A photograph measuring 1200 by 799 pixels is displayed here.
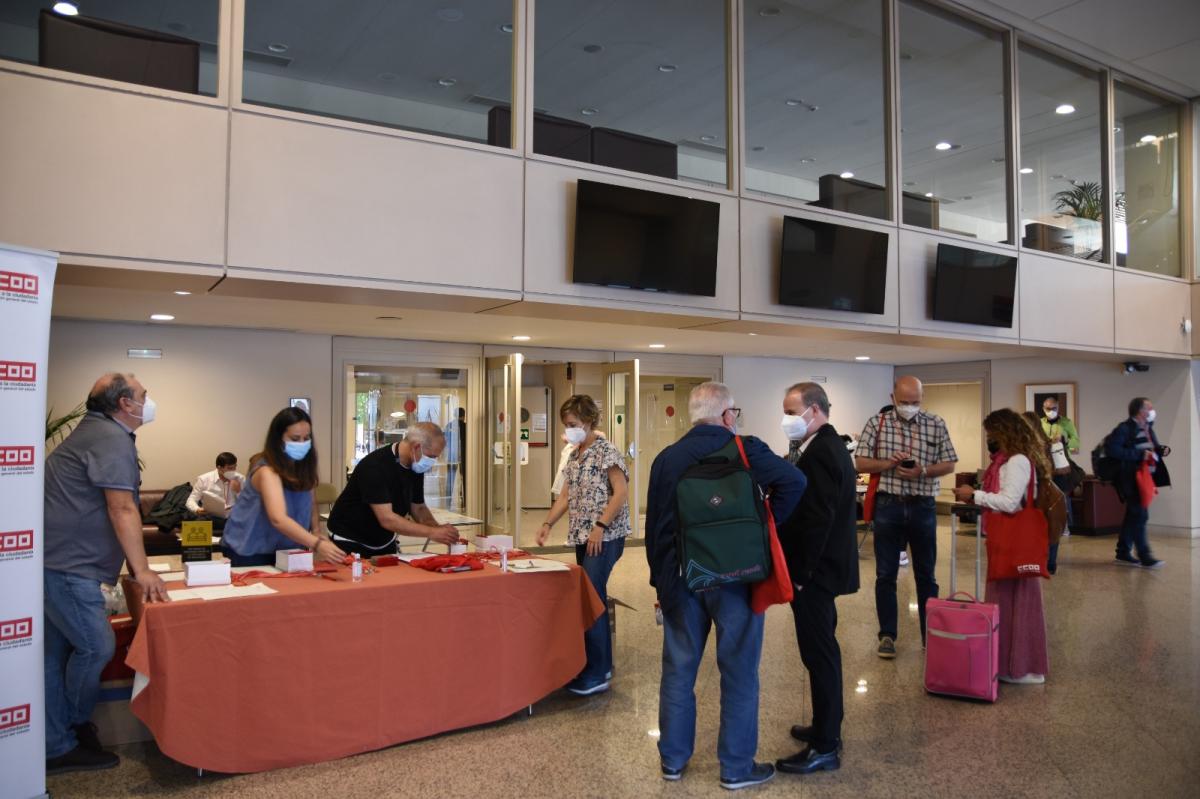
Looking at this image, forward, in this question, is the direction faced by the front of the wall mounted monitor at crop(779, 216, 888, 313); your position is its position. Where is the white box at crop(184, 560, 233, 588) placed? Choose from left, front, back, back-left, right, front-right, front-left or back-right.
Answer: right

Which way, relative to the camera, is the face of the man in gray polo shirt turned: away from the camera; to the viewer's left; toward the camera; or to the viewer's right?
to the viewer's right

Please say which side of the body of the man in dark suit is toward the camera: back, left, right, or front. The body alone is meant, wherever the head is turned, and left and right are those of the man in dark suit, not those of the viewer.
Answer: left

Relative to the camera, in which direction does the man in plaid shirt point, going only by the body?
toward the camera

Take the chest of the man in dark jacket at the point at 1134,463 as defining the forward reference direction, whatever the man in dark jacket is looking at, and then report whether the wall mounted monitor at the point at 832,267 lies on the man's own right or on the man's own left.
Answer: on the man's own right

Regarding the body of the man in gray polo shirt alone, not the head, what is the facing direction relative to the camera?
to the viewer's right

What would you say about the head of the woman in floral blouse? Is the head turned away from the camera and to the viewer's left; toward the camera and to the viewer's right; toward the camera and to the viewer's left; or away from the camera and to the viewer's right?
toward the camera and to the viewer's left

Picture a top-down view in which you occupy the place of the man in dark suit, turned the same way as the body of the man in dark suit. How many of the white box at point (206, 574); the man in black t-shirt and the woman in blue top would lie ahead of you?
3

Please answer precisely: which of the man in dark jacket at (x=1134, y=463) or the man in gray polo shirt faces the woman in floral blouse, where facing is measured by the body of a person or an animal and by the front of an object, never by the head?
the man in gray polo shirt

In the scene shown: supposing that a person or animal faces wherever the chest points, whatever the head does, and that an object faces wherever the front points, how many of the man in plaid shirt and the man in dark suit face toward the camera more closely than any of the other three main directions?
1

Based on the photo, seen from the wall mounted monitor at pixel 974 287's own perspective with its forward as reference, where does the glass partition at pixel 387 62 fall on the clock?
The glass partition is roughly at 3 o'clock from the wall mounted monitor.

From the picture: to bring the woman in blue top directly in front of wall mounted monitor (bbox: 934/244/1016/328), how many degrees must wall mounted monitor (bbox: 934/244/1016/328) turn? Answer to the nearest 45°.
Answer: approximately 90° to its right
